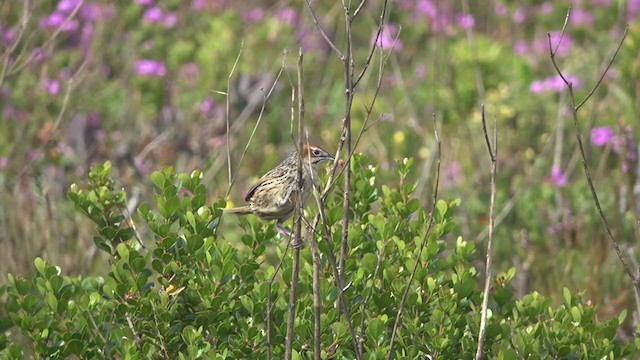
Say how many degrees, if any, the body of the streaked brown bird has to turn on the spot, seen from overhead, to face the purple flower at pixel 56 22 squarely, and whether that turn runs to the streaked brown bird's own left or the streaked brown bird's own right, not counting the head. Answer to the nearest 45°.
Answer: approximately 135° to the streaked brown bird's own left

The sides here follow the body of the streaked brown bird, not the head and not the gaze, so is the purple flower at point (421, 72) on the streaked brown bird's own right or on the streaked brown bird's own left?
on the streaked brown bird's own left

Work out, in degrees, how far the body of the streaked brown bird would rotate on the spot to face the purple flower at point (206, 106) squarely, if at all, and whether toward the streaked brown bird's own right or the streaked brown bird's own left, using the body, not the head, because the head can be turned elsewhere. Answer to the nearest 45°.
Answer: approximately 90° to the streaked brown bird's own left

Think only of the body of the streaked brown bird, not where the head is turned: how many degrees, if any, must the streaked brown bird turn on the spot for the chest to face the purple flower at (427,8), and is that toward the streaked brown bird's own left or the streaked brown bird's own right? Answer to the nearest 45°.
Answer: approximately 90° to the streaked brown bird's own left

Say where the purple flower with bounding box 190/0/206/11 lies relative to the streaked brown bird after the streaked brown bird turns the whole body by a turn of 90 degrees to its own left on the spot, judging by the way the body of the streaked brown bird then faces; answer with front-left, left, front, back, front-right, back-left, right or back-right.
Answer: front

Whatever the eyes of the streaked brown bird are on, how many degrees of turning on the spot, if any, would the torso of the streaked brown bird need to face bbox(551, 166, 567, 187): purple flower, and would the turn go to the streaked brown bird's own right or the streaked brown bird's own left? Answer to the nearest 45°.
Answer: approximately 45° to the streaked brown bird's own left

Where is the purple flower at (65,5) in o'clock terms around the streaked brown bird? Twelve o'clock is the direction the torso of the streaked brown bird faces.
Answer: The purple flower is roughly at 8 o'clock from the streaked brown bird.

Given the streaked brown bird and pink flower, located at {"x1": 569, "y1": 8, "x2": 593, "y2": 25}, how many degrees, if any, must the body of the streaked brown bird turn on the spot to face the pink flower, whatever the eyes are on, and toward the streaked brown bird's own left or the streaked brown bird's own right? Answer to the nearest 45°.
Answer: approximately 45° to the streaked brown bird's own left

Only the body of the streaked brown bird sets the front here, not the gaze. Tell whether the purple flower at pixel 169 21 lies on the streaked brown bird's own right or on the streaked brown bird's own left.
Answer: on the streaked brown bird's own left

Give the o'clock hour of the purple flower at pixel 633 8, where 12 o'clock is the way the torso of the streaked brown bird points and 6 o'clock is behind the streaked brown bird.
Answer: The purple flower is roughly at 10 o'clock from the streaked brown bird.

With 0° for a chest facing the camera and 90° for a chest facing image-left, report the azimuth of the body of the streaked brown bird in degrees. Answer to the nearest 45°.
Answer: approximately 270°

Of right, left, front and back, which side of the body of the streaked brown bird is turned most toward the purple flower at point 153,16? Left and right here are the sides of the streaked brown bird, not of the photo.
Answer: left
